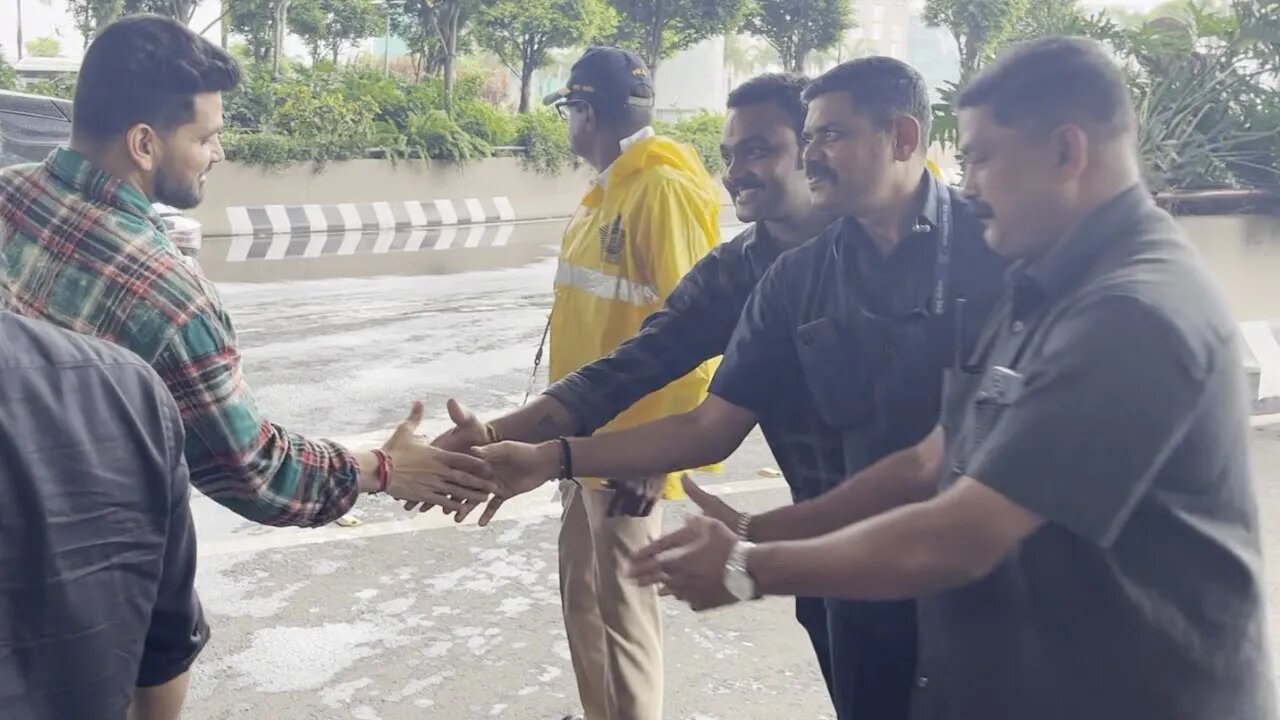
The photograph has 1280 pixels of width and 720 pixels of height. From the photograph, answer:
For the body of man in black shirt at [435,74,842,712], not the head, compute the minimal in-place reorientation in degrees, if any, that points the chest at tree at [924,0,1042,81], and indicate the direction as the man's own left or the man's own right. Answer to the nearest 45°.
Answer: approximately 135° to the man's own right

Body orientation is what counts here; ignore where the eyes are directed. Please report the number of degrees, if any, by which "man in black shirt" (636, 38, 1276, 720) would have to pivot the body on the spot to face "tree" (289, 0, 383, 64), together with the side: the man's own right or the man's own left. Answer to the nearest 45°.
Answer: approximately 45° to the man's own right

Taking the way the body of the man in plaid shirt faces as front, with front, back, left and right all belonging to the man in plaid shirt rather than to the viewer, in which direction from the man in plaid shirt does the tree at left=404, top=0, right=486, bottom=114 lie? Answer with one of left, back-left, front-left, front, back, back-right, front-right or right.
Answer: front-left

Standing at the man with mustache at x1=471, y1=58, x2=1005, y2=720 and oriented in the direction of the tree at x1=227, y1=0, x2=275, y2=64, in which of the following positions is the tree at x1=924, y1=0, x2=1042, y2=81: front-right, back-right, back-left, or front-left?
front-right

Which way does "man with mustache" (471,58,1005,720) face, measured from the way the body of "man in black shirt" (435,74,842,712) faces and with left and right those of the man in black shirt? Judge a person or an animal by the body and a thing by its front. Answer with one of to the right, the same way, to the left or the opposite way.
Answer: the same way

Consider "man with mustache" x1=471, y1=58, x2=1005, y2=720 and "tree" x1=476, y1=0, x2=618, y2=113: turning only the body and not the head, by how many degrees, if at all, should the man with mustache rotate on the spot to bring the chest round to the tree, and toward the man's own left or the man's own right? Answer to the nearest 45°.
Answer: approximately 135° to the man's own right

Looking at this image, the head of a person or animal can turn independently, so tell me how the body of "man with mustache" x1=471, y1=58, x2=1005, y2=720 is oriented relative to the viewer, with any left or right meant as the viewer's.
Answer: facing the viewer and to the left of the viewer

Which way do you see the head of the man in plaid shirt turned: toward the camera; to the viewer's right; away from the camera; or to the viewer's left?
to the viewer's right

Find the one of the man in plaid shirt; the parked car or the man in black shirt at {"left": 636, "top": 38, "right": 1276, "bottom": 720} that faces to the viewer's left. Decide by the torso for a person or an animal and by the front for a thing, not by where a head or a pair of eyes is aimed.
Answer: the man in black shirt

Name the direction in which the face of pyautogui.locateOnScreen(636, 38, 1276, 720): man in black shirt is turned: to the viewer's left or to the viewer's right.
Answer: to the viewer's left

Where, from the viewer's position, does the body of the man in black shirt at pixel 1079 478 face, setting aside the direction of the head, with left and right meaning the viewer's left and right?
facing to the left of the viewer

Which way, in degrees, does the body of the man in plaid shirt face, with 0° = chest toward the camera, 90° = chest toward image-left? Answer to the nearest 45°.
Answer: approximately 225°

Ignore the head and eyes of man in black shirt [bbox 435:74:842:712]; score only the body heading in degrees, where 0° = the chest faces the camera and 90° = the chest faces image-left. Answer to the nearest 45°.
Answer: approximately 45°

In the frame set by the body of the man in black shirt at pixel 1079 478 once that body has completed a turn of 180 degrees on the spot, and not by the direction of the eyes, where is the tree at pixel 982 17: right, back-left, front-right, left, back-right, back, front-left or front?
left
